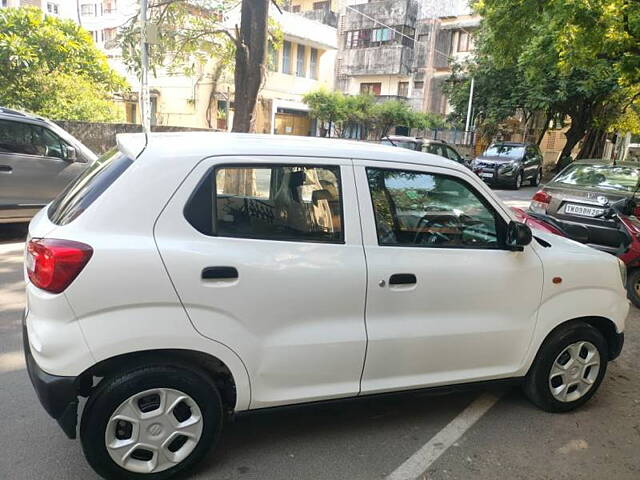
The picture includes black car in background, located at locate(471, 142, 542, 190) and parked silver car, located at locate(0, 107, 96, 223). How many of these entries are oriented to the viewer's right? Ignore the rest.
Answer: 1

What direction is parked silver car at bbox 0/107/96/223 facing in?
to the viewer's right

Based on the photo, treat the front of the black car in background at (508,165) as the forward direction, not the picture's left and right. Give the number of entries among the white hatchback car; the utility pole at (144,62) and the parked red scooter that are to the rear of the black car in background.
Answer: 0

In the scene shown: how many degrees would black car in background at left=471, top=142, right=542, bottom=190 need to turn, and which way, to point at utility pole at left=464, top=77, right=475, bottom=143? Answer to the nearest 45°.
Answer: approximately 135° to its right

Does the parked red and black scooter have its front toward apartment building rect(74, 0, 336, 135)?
no

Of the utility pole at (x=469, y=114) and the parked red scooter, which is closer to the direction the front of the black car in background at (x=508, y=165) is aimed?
the parked red scooter

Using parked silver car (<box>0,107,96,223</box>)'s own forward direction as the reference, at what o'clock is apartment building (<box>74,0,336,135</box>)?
The apartment building is roughly at 10 o'clock from the parked silver car.

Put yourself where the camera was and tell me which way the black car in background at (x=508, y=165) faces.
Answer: facing the viewer and to the left of the viewer

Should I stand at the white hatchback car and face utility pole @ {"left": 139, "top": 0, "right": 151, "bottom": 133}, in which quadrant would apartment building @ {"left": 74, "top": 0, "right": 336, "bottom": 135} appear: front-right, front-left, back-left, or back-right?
front-right

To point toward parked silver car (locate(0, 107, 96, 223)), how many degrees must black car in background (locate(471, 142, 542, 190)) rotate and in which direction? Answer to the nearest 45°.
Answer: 0° — it already faces it

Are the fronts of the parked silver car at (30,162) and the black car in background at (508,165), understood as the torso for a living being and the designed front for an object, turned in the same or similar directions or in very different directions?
very different directions
